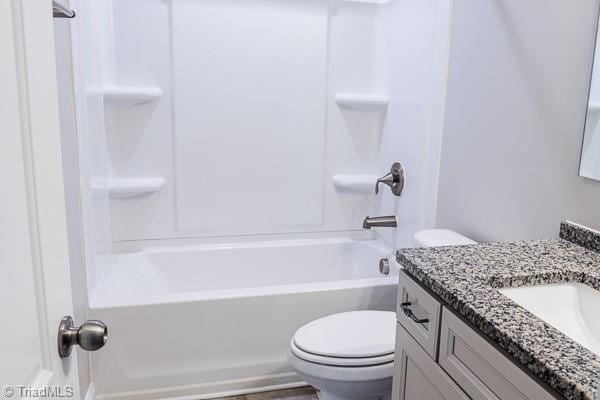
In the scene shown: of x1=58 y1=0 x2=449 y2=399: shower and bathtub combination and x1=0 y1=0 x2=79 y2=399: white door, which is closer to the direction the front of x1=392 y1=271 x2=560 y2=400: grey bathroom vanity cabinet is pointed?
the white door

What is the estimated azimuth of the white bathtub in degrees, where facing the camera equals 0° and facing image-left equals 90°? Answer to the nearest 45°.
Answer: approximately 0°

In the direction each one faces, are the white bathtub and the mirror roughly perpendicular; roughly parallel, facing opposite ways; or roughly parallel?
roughly perpendicular

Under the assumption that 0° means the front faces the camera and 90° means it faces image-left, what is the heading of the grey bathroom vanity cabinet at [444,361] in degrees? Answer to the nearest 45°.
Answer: approximately 45°

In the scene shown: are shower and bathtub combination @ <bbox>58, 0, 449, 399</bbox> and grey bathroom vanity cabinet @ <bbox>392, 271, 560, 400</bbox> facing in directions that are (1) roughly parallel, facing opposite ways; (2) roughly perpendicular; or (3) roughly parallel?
roughly perpendicular

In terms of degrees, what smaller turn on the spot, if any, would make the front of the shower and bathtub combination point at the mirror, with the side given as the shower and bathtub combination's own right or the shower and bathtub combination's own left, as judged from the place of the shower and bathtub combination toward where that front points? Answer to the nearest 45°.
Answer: approximately 45° to the shower and bathtub combination's own left

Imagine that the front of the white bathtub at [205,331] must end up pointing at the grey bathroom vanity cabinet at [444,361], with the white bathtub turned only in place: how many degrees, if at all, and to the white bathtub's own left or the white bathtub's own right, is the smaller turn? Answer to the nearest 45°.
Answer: approximately 45° to the white bathtub's own left

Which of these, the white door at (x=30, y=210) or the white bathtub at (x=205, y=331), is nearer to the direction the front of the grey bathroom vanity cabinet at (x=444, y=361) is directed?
the white door
